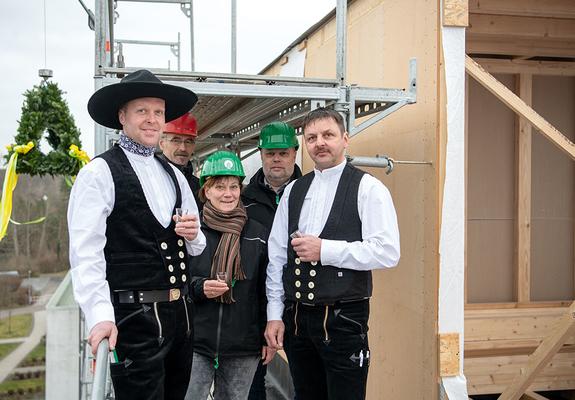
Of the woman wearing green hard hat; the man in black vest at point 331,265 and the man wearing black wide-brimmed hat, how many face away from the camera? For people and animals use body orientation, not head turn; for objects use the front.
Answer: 0

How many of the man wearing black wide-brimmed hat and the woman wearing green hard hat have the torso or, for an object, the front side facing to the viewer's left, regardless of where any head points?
0

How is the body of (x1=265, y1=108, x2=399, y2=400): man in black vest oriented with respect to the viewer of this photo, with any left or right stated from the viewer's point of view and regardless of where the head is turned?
facing the viewer and to the left of the viewer

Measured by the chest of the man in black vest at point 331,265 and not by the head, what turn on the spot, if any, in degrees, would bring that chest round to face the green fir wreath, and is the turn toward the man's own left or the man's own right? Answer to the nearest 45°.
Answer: approximately 90° to the man's own right

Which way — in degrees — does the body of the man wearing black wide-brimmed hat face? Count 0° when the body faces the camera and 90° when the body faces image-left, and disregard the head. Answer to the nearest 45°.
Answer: approximately 315°

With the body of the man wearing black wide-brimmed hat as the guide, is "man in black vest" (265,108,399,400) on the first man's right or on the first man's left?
on the first man's left

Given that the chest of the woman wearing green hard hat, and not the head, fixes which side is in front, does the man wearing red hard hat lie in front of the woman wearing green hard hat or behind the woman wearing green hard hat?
behind

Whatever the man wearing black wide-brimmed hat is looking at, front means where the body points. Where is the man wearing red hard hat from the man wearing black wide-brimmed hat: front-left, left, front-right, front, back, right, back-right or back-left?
back-left

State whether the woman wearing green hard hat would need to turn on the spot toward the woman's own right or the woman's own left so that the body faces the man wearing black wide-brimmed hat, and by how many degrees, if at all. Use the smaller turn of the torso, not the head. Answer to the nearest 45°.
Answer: approximately 45° to the woman's own right

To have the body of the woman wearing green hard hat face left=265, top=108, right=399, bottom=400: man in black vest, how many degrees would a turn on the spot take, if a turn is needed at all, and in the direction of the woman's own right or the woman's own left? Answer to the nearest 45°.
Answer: approximately 45° to the woman's own left

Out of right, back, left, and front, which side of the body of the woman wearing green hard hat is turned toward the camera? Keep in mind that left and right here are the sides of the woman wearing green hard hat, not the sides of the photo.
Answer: front

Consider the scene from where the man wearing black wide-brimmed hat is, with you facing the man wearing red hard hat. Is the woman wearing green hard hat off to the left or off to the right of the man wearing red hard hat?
right

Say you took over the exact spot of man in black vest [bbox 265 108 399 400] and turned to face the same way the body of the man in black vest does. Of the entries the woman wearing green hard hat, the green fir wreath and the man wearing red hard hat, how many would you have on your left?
0

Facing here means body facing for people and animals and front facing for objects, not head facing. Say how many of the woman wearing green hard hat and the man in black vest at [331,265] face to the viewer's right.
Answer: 0

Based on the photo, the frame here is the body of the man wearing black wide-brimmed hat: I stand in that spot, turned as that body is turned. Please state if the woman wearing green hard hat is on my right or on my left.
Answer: on my left
